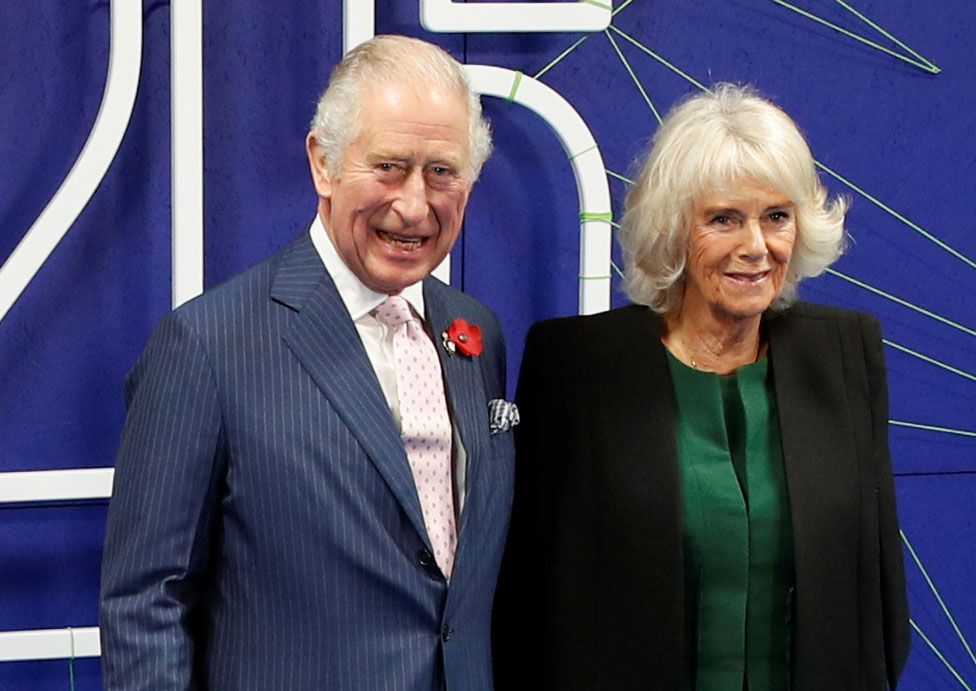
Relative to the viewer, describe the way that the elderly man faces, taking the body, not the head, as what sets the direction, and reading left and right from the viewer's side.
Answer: facing the viewer and to the right of the viewer

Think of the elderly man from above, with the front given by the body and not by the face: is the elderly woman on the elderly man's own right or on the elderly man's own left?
on the elderly man's own left
